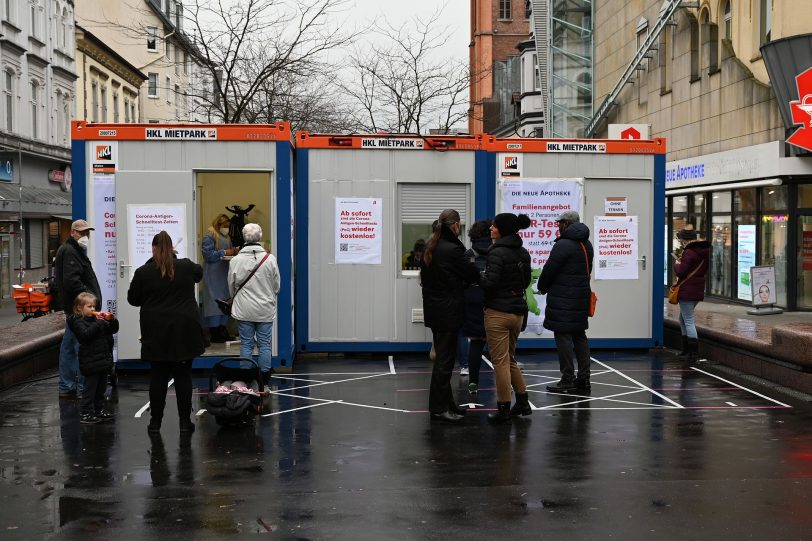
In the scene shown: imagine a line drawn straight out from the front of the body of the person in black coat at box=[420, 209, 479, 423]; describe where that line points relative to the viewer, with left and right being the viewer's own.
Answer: facing to the right of the viewer

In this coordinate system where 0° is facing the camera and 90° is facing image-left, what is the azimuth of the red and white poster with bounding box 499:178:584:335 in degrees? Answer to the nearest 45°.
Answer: approximately 0°

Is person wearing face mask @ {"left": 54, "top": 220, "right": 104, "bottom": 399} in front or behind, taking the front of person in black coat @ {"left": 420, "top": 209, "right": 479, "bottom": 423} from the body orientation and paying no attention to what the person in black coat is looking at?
behind

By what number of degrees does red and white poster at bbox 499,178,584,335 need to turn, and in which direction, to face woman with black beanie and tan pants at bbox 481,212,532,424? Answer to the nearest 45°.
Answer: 0° — it already faces them

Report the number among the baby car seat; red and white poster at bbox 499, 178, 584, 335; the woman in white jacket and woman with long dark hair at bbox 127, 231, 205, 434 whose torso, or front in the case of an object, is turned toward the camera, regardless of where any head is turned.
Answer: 2

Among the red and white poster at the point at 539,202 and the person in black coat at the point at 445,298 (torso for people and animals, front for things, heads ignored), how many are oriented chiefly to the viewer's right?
1

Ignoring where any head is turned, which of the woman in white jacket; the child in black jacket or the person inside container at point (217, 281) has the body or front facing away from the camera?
the woman in white jacket

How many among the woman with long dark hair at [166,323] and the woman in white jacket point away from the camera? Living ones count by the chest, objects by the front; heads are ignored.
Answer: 2

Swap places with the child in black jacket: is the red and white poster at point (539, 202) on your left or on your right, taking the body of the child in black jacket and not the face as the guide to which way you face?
on your left

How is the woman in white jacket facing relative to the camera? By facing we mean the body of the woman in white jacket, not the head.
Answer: away from the camera
